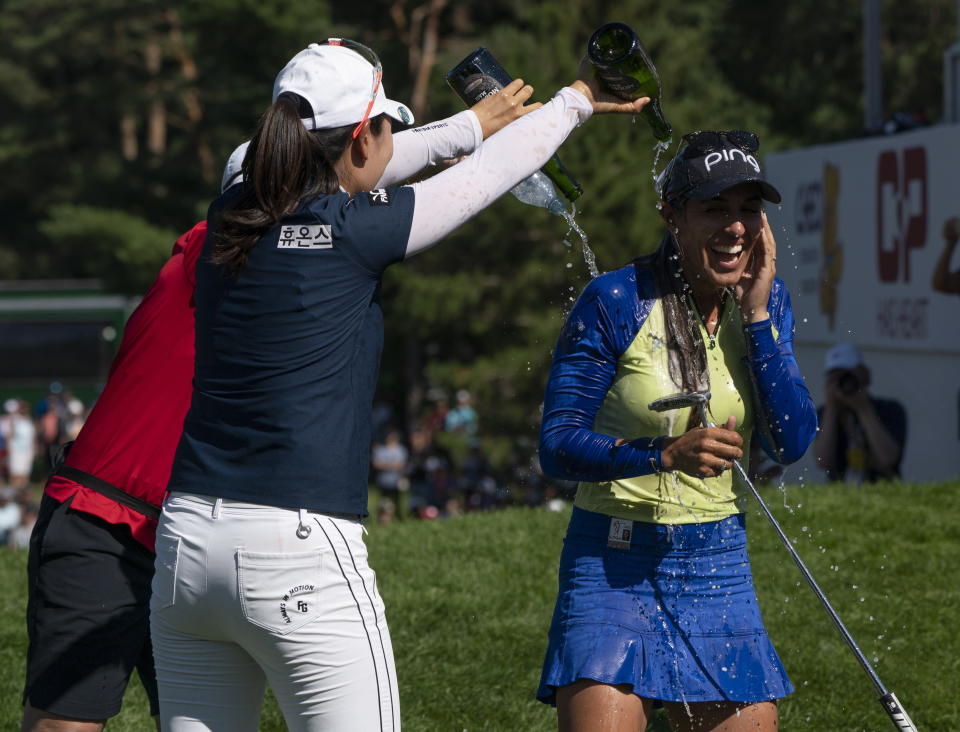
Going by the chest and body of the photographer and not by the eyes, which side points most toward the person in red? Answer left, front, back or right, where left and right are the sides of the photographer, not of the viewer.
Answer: front

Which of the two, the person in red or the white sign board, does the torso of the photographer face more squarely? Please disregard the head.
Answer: the person in red

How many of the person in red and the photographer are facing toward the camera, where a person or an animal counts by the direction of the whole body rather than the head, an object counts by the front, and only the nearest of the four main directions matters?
1

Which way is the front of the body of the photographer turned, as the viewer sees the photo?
toward the camera

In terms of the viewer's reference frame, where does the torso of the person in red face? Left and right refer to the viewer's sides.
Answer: facing to the right of the viewer

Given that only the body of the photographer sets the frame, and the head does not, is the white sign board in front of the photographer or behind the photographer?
behind

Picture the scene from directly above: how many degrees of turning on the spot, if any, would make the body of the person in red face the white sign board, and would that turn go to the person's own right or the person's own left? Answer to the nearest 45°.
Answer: approximately 45° to the person's own left
